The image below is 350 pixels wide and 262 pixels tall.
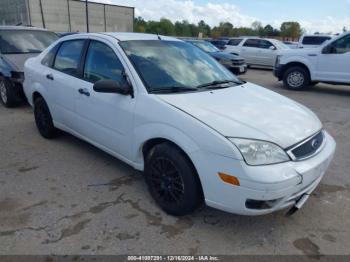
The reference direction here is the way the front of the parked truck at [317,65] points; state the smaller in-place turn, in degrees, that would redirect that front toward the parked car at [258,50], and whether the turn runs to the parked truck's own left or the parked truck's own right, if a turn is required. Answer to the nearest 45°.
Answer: approximately 45° to the parked truck's own right

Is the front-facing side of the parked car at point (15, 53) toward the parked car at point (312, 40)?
no

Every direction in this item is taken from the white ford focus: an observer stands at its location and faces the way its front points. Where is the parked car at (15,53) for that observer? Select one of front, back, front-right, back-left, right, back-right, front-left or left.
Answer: back

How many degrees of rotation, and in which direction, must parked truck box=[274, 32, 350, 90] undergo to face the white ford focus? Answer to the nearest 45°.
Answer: approximately 90° to its left

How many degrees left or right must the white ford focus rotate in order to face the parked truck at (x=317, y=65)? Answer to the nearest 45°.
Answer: approximately 90° to its left

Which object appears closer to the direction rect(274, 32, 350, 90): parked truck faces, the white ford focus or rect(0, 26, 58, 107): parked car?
the parked car

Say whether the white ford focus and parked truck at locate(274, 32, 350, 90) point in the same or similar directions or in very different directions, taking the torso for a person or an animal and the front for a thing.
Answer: very different directions

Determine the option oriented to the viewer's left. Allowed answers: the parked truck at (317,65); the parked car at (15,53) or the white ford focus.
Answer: the parked truck at (317,65)

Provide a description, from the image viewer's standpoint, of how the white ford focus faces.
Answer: facing the viewer and to the right of the viewer

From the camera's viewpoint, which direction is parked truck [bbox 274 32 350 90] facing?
to the viewer's left

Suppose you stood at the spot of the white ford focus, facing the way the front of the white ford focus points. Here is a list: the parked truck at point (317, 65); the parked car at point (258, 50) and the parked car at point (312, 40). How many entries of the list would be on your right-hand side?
0
